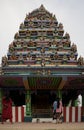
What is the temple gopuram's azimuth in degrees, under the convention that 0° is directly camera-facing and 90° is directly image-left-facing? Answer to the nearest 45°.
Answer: approximately 0°
